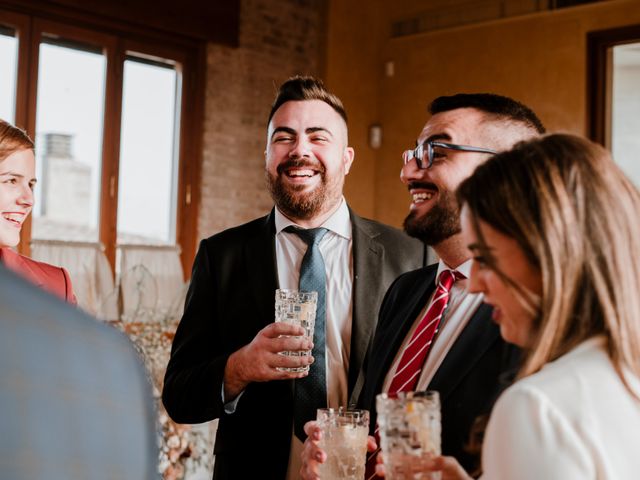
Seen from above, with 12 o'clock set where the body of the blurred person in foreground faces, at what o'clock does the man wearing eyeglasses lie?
The man wearing eyeglasses is roughly at 1 o'clock from the blurred person in foreground.

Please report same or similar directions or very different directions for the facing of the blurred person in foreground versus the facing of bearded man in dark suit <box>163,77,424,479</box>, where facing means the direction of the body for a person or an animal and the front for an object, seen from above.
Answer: very different directions

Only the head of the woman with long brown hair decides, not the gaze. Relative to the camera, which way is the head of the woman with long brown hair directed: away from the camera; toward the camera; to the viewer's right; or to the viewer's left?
to the viewer's left

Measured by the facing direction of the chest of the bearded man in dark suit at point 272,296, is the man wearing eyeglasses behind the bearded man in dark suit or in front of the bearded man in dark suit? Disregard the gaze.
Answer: in front

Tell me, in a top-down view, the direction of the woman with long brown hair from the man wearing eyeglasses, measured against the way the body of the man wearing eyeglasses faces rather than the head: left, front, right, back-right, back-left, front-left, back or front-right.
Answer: front-left

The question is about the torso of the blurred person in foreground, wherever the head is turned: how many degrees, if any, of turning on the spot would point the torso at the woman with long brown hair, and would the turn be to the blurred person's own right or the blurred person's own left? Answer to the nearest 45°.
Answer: approximately 45° to the blurred person's own right

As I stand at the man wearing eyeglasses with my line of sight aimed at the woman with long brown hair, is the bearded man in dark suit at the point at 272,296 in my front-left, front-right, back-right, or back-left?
back-right

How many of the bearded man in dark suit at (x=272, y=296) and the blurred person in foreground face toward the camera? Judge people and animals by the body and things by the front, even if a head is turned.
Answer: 1

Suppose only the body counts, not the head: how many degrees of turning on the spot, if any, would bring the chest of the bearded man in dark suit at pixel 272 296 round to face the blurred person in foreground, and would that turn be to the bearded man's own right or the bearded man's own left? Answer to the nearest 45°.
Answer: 0° — they already face them

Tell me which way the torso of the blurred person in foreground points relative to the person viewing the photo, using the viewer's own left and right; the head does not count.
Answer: facing away from the viewer
